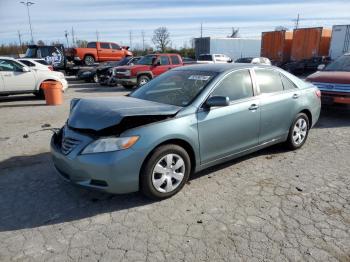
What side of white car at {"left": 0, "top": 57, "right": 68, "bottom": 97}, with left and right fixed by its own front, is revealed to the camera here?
right

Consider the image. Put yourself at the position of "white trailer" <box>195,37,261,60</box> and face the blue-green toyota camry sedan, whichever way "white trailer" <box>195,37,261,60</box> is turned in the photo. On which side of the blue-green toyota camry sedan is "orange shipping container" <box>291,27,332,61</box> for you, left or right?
left

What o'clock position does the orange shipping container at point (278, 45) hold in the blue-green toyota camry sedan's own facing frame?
The orange shipping container is roughly at 5 o'clock from the blue-green toyota camry sedan.

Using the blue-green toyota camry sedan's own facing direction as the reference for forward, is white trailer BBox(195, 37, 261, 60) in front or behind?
behind

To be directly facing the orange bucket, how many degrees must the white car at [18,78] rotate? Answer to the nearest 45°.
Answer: approximately 45° to its right

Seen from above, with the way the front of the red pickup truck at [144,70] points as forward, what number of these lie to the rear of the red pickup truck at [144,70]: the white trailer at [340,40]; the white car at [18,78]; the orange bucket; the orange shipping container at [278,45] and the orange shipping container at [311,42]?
3

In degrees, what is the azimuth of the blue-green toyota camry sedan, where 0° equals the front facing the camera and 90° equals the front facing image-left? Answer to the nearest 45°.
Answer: approximately 45°

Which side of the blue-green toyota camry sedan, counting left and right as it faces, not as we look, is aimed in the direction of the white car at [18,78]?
right

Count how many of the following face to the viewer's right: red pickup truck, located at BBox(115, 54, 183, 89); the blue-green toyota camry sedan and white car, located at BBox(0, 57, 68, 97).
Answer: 1

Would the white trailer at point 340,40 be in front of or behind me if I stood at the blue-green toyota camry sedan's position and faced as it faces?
behind

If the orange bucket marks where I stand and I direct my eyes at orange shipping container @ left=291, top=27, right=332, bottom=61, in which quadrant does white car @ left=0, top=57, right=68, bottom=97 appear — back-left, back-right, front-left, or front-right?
front-left

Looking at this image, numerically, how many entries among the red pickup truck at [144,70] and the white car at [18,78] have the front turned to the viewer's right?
1

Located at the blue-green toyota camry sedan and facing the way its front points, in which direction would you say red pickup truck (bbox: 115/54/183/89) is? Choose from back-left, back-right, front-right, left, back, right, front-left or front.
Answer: back-right
